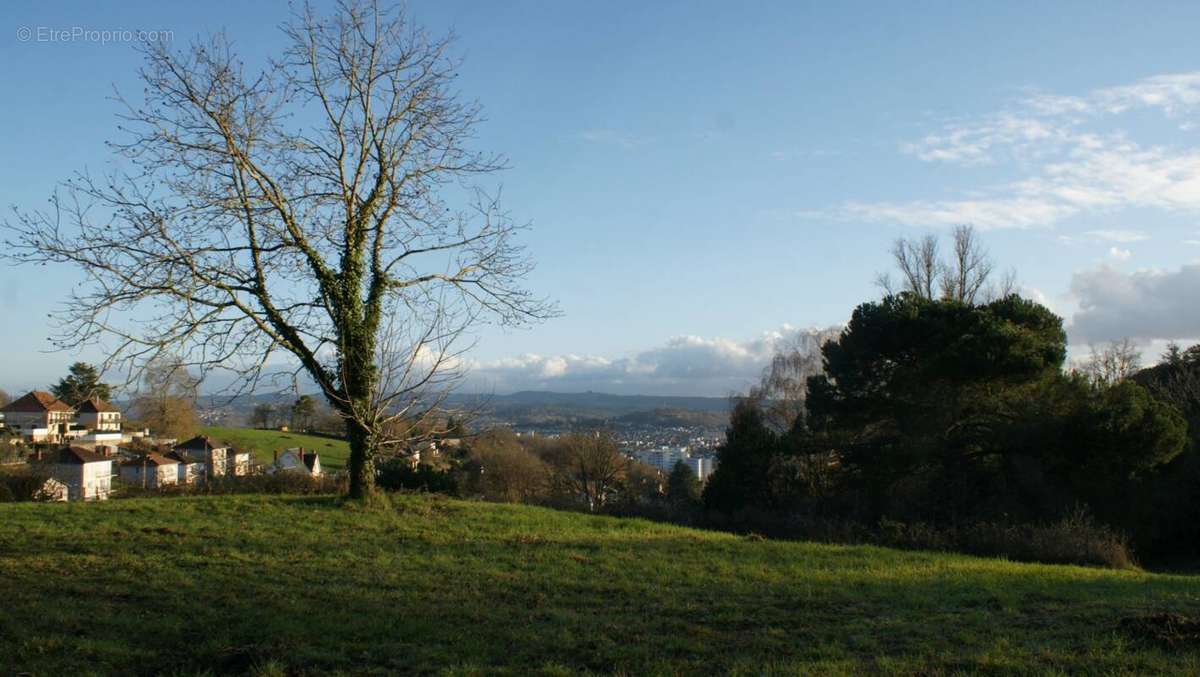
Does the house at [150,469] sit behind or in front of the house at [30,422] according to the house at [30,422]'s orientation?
in front

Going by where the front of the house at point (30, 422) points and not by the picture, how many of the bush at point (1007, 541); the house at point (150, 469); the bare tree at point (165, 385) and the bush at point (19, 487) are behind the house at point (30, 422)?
0

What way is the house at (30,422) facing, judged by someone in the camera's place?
facing the viewer and to the right of the viewer

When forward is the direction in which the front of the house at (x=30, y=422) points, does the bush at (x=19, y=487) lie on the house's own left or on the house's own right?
on the house's own right

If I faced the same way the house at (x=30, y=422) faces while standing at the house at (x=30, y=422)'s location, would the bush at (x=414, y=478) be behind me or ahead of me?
ahead

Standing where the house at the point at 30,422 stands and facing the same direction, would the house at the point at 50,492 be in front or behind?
in front

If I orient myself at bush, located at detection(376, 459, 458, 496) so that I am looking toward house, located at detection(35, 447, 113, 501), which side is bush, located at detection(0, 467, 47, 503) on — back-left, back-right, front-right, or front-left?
front-left
